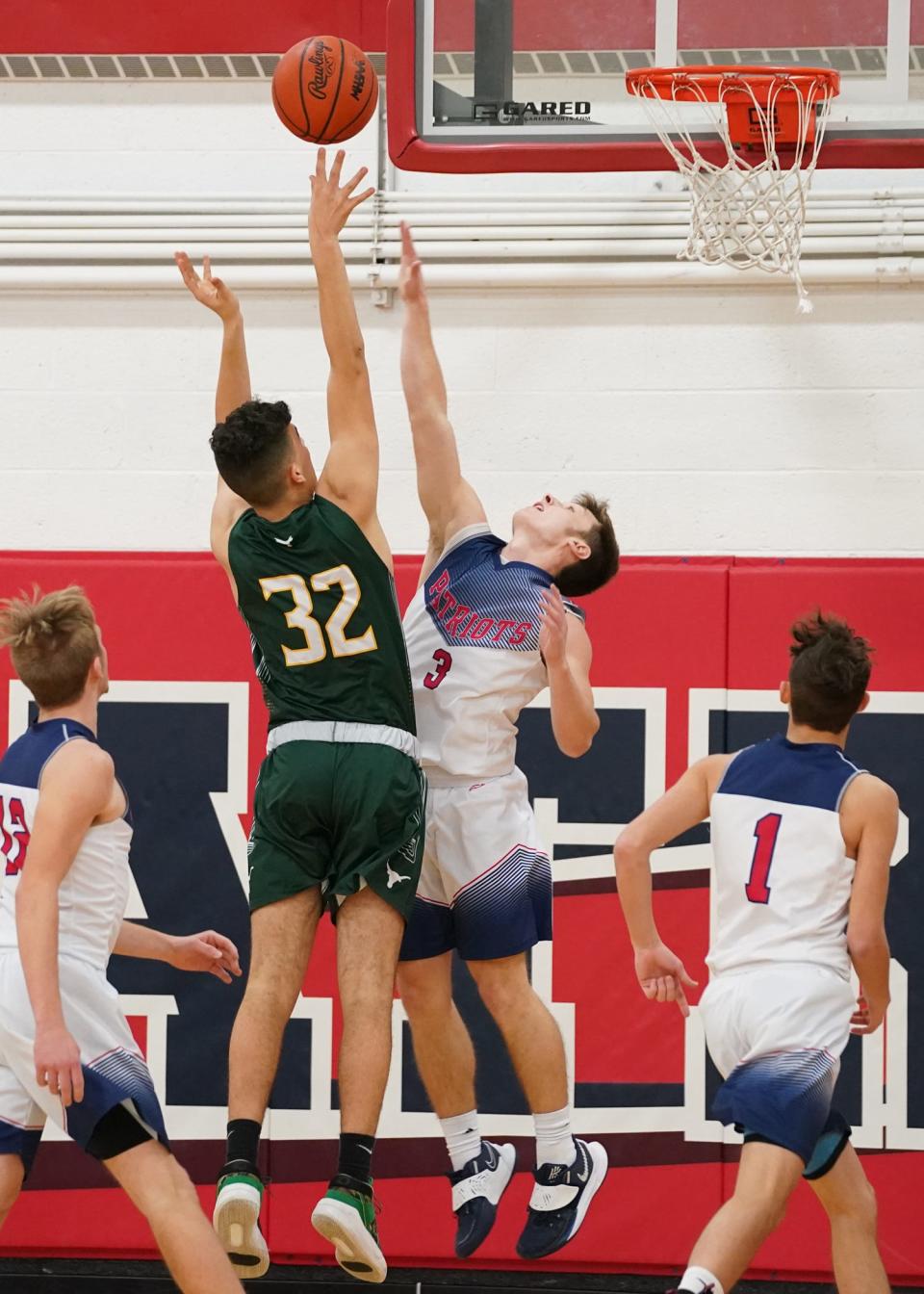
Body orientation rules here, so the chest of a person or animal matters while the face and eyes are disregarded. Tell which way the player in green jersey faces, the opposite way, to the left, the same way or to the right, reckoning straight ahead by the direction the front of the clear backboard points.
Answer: the opposite way

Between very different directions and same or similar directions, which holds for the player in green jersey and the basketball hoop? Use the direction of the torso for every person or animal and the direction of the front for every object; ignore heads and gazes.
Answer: very different directions

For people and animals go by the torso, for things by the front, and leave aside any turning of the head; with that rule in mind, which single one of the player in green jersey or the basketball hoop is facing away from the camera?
the player in green jersey

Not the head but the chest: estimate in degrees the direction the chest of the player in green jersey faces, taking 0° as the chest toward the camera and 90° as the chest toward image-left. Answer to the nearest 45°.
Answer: approximately 180°

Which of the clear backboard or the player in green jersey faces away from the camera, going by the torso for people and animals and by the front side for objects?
the player in green jersey

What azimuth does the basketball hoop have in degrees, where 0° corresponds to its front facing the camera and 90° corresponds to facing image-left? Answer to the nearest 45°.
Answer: approximately 0°

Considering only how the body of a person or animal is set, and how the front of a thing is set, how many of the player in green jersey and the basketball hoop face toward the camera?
1
